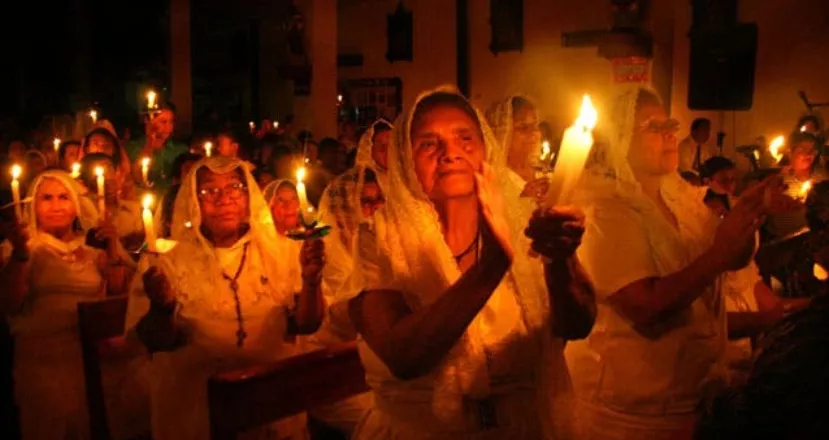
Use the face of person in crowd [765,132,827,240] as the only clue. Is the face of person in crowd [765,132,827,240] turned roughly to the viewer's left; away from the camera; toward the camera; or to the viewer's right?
toward the camera

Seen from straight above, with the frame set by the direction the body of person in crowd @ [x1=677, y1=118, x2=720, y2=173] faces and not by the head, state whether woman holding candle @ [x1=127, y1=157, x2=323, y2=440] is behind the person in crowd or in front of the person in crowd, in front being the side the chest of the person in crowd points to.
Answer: in front

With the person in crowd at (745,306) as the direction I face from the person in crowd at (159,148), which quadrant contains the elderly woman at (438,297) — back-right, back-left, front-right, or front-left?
front-right

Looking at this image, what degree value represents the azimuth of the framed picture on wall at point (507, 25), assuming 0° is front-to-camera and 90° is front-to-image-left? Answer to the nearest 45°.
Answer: approximately 0°

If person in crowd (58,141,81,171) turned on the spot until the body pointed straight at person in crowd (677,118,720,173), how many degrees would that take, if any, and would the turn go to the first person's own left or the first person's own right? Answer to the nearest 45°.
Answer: approximately 45° to the first person's own left

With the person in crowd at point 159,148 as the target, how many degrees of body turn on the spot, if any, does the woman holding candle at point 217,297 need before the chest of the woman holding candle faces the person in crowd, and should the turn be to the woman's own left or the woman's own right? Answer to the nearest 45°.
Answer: approximately 180°

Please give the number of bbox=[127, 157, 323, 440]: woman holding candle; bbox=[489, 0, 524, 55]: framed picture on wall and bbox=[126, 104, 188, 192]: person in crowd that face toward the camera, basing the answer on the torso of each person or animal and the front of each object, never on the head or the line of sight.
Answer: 3

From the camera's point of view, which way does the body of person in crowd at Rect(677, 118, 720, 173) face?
toward the camera

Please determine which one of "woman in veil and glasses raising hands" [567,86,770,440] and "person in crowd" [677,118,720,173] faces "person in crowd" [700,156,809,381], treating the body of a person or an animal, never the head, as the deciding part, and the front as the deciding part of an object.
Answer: "person in crowd" [677,118,720,173]

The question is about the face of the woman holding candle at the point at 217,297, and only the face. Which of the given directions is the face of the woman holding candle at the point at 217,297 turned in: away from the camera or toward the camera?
toward the camera

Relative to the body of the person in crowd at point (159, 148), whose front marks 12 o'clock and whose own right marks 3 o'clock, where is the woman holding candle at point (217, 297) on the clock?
The woman holding candle is roughly at 12 o'clock from the person in crowd.

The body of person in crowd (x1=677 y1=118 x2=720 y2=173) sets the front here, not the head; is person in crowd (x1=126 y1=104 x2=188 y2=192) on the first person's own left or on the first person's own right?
on the first person's own right

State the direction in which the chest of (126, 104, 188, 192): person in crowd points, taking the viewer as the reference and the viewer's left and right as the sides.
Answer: facing the viewer

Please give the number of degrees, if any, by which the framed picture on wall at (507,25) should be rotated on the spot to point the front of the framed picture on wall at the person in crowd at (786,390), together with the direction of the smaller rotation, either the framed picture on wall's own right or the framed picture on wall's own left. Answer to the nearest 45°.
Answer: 0° — it already faces them

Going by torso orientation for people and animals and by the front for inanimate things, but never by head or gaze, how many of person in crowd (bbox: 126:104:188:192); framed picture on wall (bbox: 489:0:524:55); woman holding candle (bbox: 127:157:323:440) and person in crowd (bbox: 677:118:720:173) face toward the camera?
4
